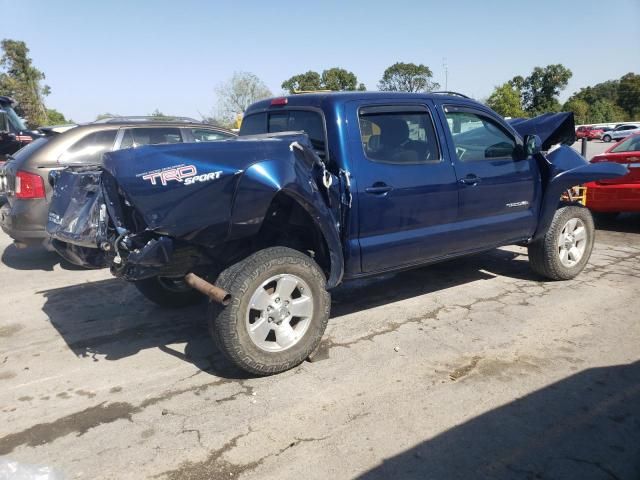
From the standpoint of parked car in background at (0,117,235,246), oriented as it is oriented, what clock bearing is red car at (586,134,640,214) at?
The red car is roughly at 2 o'clock from the parked car in background.

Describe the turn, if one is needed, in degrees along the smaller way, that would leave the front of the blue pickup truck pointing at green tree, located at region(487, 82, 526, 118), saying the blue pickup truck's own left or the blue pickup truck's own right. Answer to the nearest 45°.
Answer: approximately 45° to the blue pickup truck's own left

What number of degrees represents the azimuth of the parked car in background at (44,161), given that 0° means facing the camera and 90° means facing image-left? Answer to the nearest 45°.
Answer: approximately 225°

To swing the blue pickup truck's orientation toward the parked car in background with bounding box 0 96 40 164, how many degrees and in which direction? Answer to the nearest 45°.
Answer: approximately 90° to its left

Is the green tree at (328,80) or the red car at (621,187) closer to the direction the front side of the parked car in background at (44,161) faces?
the green tree

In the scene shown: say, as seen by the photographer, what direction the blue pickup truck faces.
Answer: facing away from the viewer and to the right of the viewer

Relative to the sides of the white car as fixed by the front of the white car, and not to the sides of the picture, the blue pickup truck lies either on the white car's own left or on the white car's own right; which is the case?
on the white car's own left

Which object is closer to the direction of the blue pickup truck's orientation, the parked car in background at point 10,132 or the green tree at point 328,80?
the green tree

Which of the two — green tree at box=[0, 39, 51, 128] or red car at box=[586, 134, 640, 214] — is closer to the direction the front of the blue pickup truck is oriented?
the red car

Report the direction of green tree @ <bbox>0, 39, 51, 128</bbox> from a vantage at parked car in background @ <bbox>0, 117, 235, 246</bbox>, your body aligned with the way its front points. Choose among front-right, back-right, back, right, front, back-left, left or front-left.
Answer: front-left

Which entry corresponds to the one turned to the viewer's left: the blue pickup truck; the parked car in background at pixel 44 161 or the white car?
the white car

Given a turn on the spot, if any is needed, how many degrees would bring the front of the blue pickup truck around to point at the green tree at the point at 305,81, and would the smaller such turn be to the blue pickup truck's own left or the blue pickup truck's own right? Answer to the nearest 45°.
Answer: approximately 45° to the blue pickup truck's own left

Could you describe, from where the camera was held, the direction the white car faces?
facing to the left of the viewer
